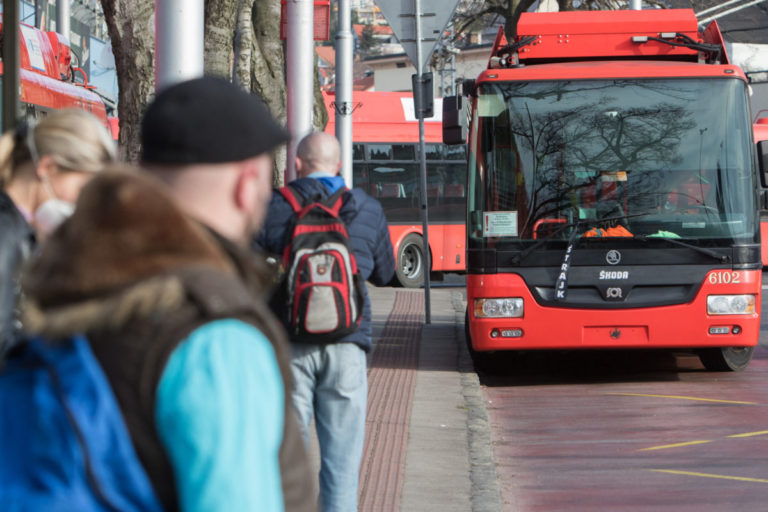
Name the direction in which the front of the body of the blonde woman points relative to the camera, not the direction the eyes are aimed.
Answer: to the viewer's right

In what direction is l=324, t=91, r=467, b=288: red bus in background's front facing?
to the viewer's left

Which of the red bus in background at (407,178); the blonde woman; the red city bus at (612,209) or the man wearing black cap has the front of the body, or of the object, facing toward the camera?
the red city bus

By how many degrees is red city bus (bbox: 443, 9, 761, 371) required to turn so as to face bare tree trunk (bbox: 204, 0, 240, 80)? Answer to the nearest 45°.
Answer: approximately 90° to its right

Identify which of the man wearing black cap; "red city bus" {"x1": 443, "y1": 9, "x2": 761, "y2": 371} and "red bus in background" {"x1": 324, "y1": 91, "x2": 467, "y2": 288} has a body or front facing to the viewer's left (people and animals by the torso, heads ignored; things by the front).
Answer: the red bus in background

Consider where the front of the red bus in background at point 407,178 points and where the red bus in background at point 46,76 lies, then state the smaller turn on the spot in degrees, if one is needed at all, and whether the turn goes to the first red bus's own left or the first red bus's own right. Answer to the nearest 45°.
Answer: approximately 45° to the first red bus's own left

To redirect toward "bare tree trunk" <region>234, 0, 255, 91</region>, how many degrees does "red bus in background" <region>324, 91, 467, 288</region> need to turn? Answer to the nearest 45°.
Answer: approximately 90° to its left

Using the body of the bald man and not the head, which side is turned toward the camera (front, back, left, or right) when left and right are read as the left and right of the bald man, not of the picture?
back

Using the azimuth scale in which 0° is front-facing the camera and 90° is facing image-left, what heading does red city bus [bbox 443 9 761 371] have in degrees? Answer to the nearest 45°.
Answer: approximately 0°

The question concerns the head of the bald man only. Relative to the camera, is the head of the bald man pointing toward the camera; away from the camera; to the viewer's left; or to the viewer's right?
away from the camera

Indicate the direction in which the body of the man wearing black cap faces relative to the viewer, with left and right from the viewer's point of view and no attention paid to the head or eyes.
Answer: facing away from the viewer and to the right of the viewer

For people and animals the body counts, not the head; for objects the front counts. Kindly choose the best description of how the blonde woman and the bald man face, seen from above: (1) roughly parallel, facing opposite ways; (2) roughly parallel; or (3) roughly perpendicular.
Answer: roughly perpendicular

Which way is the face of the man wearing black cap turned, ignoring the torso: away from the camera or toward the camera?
away from the camera

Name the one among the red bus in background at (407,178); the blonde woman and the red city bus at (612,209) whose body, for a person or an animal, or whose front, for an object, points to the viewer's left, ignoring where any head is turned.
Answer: the red bus in background
